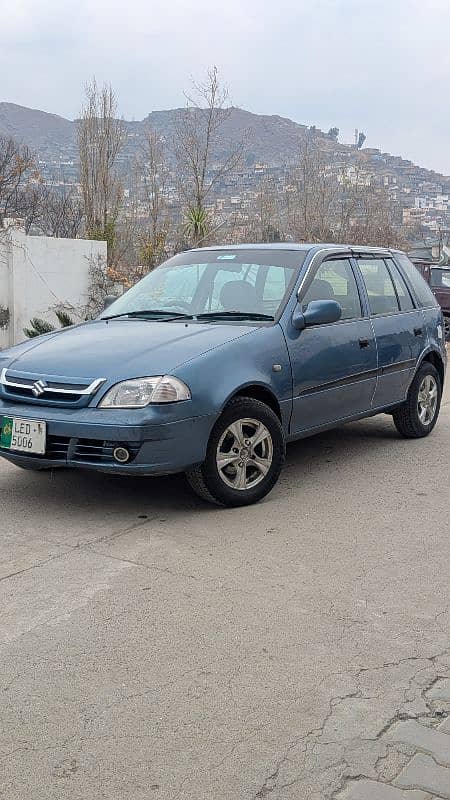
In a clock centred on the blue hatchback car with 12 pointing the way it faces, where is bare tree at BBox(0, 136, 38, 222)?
The bare tree is roughly at 4 o'clock from the blue hatchback car.

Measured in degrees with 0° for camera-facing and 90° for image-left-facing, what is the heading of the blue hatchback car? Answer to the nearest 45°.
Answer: approximately 45°

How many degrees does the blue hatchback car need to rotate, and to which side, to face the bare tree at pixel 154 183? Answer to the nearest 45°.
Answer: approximately 135° to its right

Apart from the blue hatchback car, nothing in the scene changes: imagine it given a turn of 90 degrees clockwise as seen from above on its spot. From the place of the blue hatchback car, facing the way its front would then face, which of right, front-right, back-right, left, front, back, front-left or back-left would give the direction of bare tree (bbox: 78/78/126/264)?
front-right

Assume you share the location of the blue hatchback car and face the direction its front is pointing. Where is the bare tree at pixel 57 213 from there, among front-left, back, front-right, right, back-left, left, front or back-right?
back-right

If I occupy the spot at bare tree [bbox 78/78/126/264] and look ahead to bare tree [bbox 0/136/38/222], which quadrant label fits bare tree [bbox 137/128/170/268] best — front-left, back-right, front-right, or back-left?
back-left

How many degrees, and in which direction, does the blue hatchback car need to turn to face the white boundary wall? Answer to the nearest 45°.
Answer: approximately 135° to its right

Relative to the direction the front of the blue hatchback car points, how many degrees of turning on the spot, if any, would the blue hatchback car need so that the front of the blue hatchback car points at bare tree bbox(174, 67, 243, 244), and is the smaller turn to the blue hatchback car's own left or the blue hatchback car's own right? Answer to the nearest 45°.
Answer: approximately 135° to the blue hatchback car's own right
